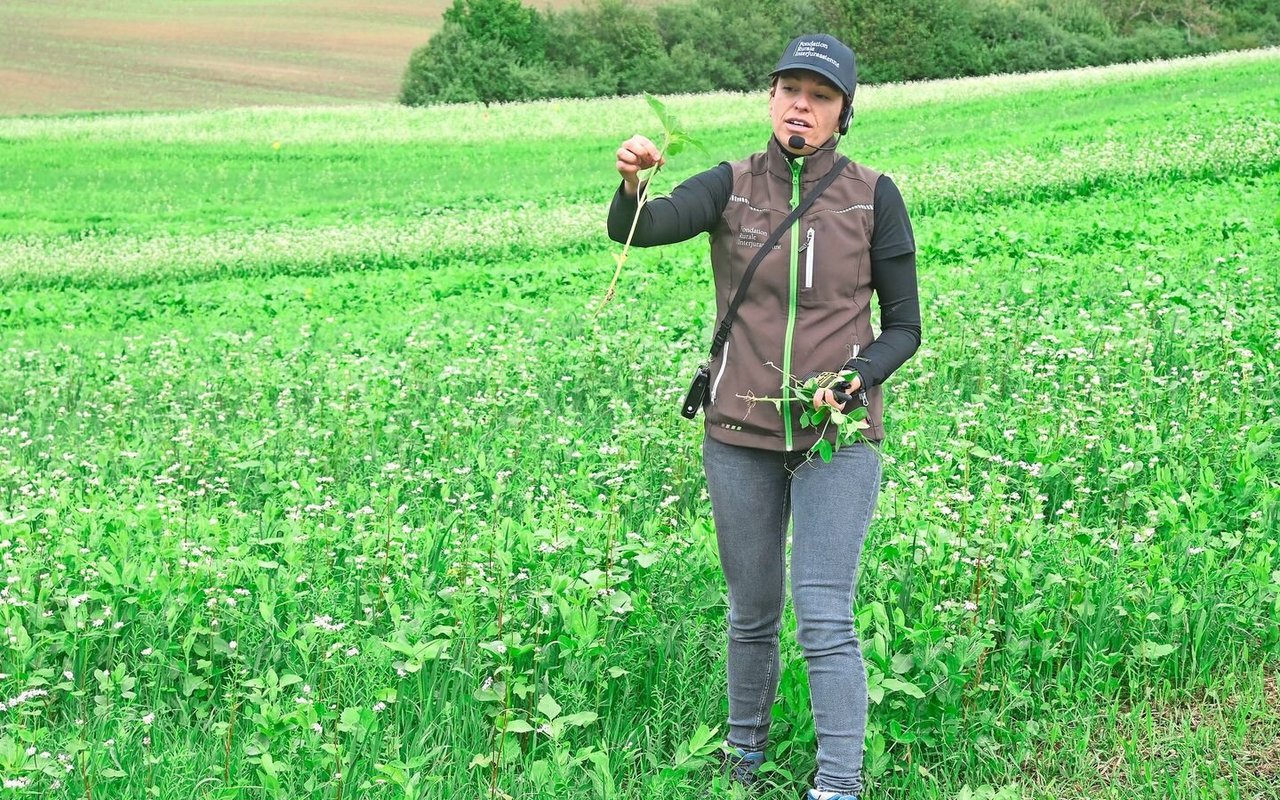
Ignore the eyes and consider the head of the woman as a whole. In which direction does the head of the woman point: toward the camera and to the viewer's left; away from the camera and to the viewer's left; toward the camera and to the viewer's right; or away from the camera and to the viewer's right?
toward the camera and to the viewer's left

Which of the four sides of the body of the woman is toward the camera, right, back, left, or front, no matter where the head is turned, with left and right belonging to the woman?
front
